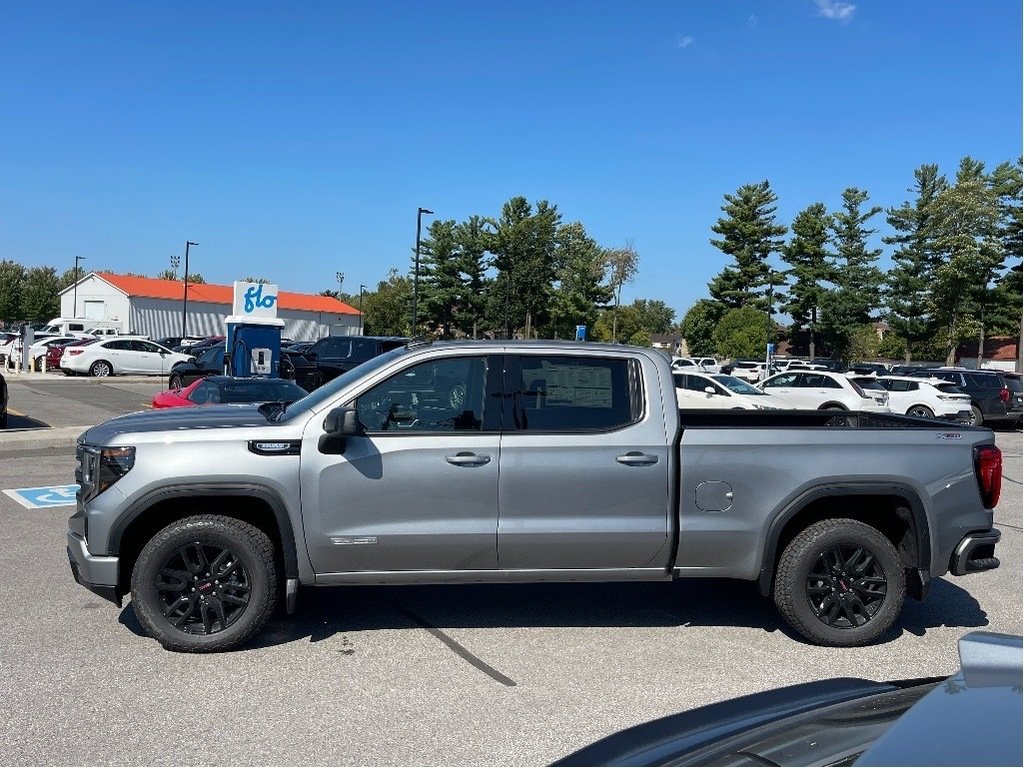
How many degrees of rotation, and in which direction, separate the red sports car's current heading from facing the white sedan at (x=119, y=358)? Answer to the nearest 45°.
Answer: approximately 90° to its right

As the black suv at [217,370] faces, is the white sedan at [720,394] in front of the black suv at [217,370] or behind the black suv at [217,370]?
behind

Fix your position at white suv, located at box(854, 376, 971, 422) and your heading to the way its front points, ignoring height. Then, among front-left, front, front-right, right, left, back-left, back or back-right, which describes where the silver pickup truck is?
back-left

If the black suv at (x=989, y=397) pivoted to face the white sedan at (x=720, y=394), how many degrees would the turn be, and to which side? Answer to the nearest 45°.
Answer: approximately 90° to its left

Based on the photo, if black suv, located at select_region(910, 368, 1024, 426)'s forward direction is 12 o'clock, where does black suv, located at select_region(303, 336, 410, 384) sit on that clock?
black suv, located at select_region(303, 336, 410, 384) is roughly at 10 o'clock from black suv, located at select_region(910, 368, 1024, 426).

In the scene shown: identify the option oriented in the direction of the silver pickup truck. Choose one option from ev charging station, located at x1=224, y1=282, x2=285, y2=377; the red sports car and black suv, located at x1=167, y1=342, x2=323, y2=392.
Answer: the ev charging station

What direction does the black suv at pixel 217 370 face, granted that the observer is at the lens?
facing to the left of the viewer

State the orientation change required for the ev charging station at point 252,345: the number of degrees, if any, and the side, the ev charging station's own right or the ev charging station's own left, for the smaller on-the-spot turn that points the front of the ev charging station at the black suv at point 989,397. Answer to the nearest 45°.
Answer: approximately 90° to the ev charging station's own left

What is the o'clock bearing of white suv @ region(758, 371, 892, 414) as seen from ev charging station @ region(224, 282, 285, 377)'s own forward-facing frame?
The white suv is roughly at 9 o'clock from the ev charging station.

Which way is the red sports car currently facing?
to the viewer's left

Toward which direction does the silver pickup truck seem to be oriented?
to the viewer's left

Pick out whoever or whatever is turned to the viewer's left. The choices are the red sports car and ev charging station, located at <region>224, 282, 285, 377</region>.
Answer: the red sports car

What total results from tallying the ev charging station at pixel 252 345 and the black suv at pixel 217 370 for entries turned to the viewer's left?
1

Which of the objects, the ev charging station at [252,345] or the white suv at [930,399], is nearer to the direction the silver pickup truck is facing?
the ev charging station

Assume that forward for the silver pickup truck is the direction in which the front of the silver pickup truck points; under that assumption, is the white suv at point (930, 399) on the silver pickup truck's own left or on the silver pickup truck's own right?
on the silver pickup truck's own right

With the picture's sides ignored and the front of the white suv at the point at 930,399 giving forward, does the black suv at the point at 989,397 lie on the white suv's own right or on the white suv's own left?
on the white suv's own right

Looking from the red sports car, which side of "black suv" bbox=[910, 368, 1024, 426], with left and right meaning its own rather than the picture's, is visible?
left

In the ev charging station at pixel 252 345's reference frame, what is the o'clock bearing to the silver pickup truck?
The silver pickup truck is roughly at 12 o'clock from the ev charging station.
